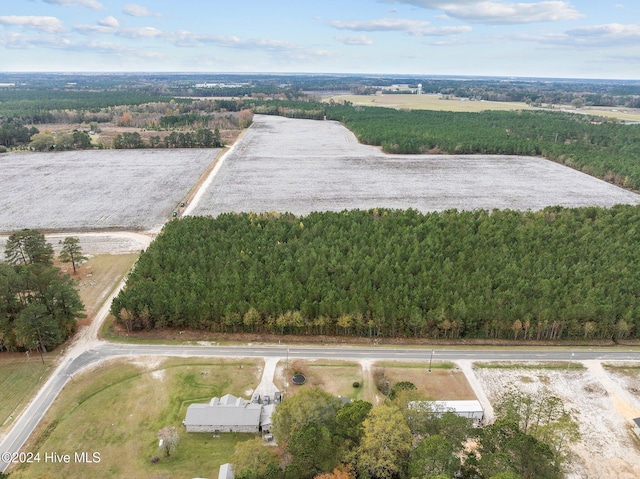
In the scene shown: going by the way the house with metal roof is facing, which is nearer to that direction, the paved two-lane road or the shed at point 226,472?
the paved two-lane road

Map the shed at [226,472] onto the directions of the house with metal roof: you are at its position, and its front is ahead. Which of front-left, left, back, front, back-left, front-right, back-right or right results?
back

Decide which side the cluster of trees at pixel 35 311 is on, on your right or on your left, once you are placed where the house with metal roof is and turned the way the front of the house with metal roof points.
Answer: on your left

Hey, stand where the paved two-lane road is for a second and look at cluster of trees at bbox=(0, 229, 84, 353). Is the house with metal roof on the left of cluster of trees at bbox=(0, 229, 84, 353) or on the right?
left

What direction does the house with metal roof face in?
away from the camera
